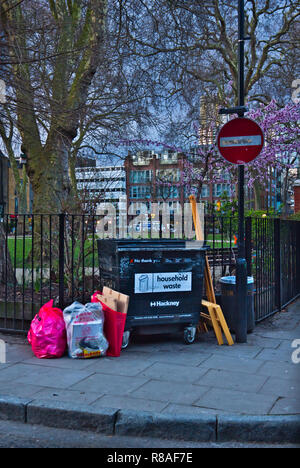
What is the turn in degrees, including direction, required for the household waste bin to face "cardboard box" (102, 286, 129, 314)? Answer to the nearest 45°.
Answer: approximately 45° to its right

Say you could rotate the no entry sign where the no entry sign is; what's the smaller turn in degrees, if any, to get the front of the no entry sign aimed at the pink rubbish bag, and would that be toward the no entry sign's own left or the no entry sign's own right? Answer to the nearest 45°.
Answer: approximately 45° to the no entry sign's own right

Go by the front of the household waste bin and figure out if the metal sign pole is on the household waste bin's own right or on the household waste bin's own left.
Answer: on the household waste bin's own left

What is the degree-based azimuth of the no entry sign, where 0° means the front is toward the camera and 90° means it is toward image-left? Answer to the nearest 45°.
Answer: approximately 0°

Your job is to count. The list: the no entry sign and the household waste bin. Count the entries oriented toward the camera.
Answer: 2

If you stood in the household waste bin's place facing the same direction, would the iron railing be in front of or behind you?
behind
